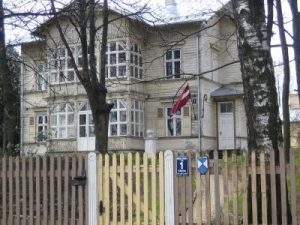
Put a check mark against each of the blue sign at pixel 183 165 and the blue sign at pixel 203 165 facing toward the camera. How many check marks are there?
2

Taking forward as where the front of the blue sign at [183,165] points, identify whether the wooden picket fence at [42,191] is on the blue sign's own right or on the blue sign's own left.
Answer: on the blue sign's own right

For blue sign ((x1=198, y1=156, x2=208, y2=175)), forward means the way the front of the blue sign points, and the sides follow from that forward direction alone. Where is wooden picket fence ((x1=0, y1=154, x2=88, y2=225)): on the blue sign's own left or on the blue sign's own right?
on the blue sign's own right

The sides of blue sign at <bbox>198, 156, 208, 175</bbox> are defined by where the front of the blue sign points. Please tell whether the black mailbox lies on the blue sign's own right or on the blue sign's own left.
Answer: on the blue sign's own right

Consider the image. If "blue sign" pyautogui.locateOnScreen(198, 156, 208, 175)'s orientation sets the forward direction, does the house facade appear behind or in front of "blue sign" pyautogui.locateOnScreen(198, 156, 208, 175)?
behind

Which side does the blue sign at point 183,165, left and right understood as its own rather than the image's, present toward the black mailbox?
right

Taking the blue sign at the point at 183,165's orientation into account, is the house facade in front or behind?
behind

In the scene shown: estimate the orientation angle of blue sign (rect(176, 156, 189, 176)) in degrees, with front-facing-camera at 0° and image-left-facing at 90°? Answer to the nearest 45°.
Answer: approximately 0°
